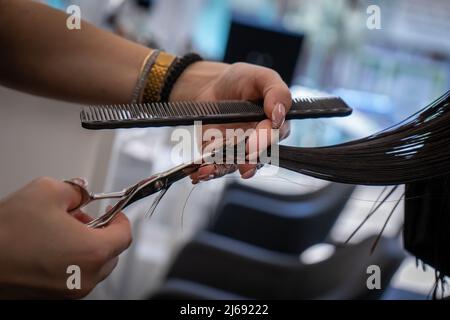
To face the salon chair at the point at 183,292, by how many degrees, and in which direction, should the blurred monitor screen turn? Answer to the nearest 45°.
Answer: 0° — it already faces it

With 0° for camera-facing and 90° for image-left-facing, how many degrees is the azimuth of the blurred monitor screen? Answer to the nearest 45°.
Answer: approximately 0°
